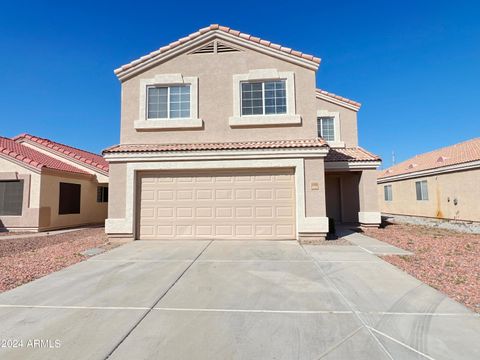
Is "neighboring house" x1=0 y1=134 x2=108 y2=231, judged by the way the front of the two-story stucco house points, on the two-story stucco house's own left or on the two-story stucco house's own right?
on the two-story stucco house's own right

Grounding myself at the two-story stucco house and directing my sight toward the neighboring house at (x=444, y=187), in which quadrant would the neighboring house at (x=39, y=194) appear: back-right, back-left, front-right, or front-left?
back-left

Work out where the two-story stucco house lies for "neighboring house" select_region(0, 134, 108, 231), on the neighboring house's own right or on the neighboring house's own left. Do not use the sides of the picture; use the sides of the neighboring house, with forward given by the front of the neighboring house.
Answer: on the neighboring house's own left

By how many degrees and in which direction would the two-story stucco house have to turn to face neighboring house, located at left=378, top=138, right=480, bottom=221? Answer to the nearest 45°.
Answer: approximately 135° to its left

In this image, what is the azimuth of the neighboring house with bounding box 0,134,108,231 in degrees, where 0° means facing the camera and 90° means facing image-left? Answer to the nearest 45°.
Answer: approximately 45°

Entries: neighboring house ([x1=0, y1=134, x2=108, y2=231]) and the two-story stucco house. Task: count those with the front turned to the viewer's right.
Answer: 0

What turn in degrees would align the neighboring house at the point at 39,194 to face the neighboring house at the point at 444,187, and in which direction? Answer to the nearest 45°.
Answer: approximately 90° to its left
